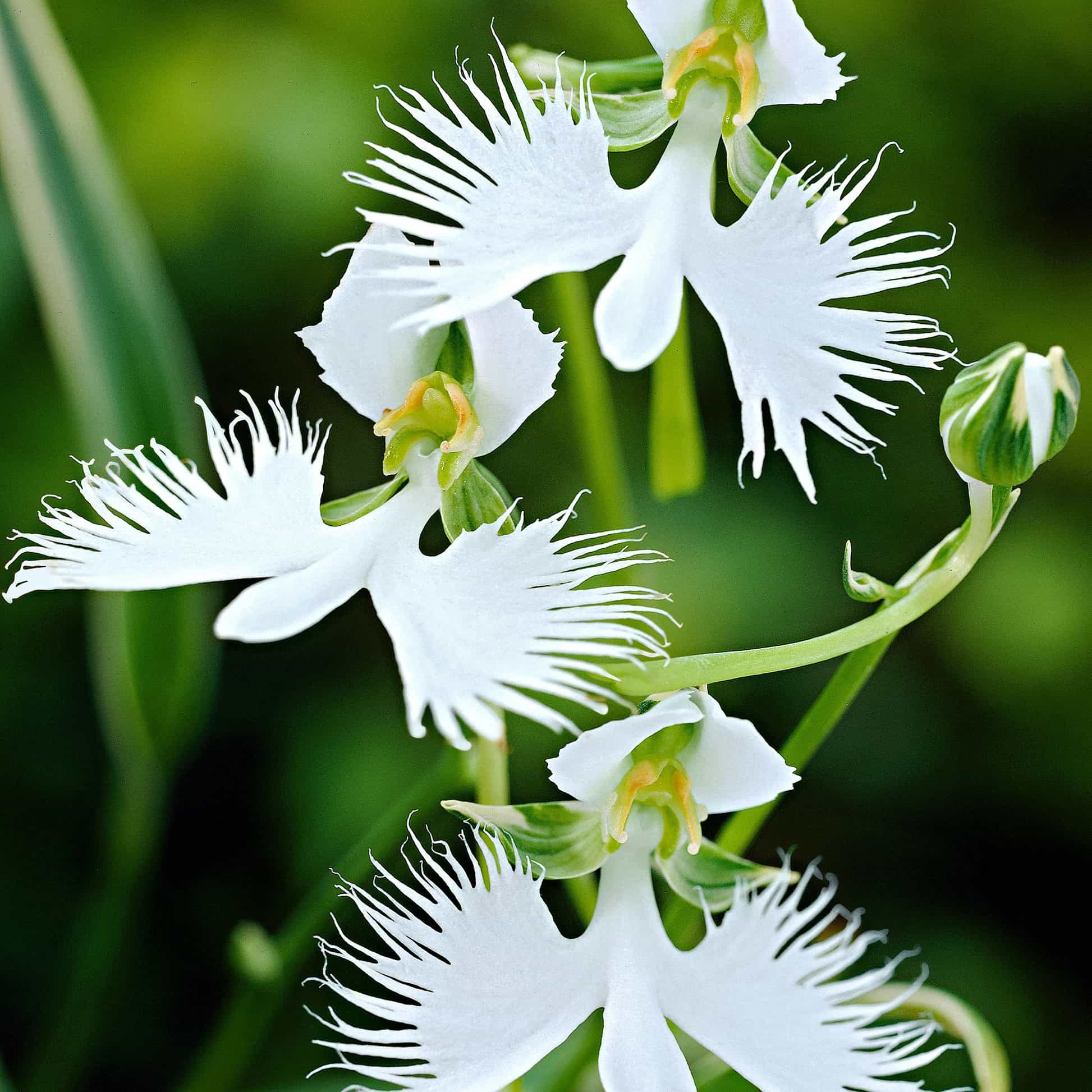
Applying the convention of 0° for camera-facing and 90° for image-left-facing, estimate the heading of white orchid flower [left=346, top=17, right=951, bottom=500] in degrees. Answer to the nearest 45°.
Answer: approximately 0°

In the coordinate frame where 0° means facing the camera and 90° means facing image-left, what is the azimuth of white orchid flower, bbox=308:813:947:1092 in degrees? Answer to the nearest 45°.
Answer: approximately 0°
